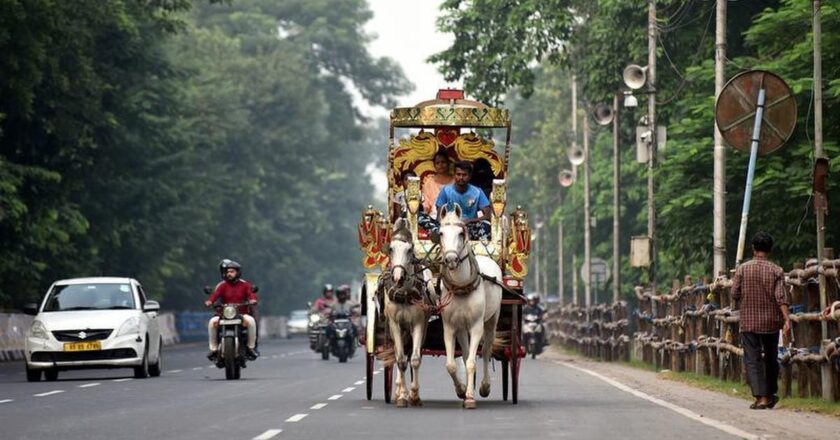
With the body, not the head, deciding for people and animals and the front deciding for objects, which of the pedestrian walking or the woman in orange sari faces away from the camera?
the pedestrian walking

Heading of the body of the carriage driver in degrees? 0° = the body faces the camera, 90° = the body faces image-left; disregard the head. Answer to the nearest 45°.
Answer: approximately 0°

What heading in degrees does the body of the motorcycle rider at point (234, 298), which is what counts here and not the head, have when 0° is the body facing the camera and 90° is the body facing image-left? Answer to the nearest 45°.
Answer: approximately 0°
